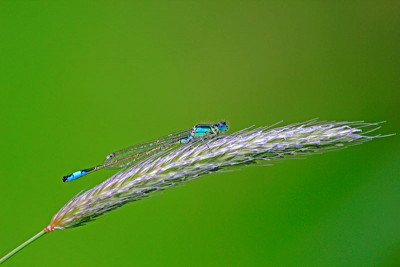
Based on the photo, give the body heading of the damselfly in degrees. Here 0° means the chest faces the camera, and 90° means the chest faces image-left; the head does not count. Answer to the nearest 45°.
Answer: approximately 270°
